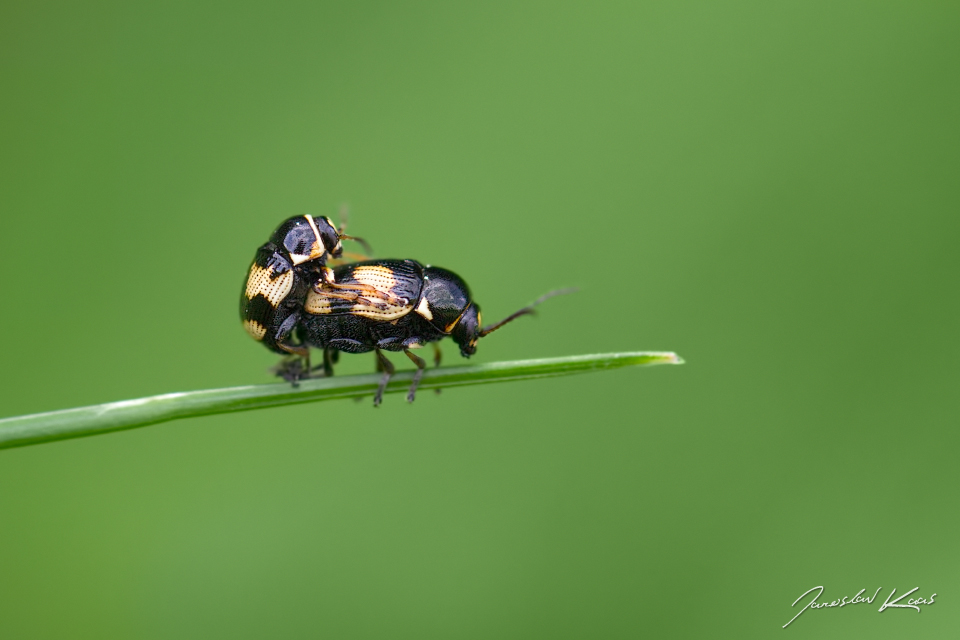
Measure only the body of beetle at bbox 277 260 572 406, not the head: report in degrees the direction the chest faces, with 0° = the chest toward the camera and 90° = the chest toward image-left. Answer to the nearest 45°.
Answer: approximately 270°
